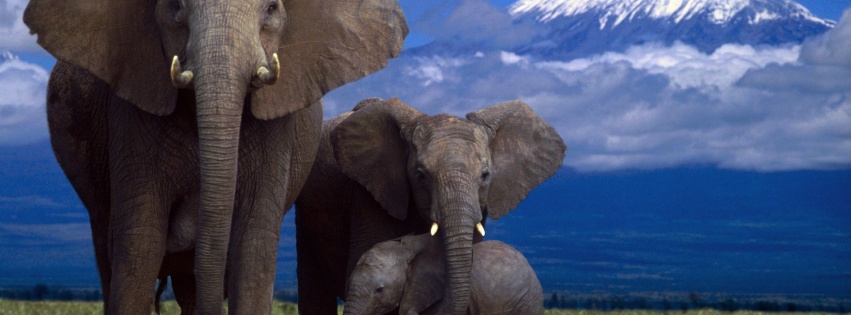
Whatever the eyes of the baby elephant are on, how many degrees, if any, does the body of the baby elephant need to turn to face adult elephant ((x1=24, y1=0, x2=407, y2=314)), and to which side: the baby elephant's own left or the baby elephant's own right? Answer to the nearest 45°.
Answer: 0° — it already faces it

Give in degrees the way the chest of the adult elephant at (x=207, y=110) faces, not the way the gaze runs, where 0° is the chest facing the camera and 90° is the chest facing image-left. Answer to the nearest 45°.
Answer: approximately 0°

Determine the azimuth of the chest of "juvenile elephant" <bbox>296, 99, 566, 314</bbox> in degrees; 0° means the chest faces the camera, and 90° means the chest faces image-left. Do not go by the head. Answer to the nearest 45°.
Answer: approximately 315°

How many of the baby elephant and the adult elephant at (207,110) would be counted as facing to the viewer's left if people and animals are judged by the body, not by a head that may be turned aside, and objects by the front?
1

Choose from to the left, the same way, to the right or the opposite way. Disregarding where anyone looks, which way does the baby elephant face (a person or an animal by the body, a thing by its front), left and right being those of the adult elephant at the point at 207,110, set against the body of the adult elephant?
to the right

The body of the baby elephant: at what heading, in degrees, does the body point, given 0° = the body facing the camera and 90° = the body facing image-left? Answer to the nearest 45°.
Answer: approximately 90°

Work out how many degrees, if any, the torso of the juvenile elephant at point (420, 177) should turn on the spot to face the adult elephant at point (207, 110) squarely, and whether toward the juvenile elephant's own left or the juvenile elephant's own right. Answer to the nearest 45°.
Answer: approximately 90° to the juvenile elephant's own right
